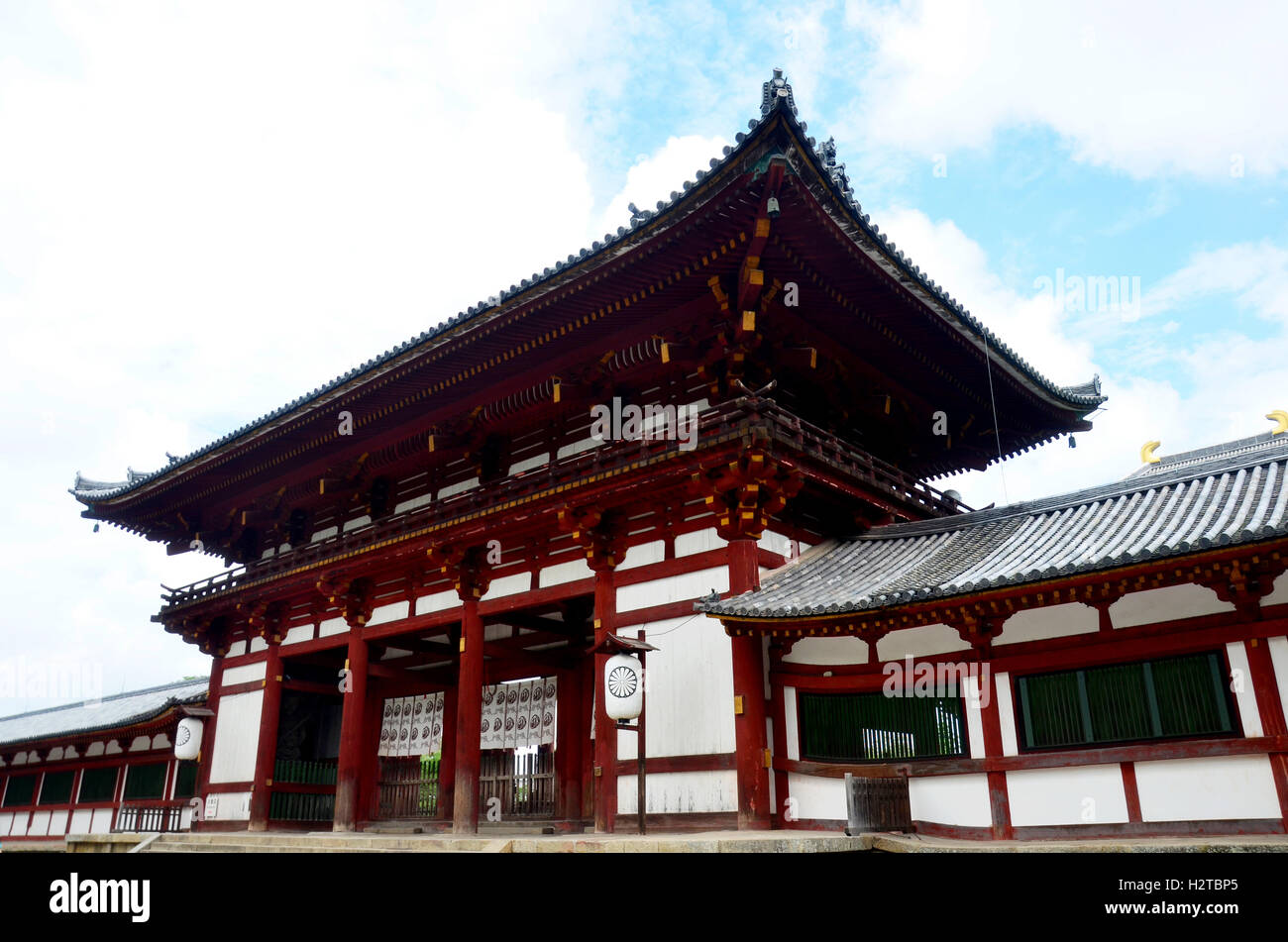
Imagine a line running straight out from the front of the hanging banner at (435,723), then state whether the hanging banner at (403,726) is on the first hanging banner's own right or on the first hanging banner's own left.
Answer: on the first hanging banner's own right

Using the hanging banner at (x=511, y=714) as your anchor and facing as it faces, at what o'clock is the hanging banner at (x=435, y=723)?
the hanging banner at (x=435, y=723) is roughly at 3 o'clock from the hanging banner at (x=511, y=714).

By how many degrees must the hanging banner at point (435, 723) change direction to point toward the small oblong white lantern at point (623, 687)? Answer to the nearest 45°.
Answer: approximately 45° to its left

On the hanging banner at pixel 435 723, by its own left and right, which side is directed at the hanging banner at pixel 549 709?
left

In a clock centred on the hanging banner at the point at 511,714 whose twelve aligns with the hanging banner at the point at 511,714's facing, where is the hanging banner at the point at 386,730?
the hanging banner at the point at 386,730 is roughly at 3 o'clock from the hanging banner at the point at 511,714.

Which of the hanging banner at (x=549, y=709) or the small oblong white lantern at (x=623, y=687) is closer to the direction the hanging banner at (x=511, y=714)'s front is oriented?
the small oblong white lantern

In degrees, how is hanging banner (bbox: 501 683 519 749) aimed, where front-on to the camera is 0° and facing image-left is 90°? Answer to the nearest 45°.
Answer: approximately 45°

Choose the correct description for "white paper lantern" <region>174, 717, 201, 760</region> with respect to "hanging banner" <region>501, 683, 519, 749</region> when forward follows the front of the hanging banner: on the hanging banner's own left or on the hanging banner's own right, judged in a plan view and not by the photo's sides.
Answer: on the hanging banner's own right
